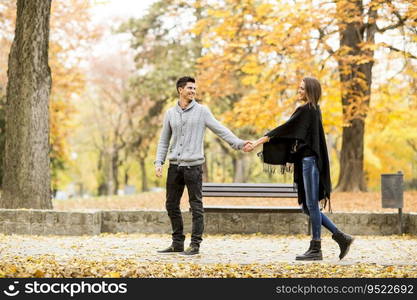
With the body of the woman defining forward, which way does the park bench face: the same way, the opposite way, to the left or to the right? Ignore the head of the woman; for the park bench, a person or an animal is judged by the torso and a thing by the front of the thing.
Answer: to the left

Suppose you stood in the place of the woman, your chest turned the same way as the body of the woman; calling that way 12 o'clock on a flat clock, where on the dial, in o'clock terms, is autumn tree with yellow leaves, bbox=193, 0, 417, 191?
The autumn tree with yellow leaves is roughly at 3 o'clock from the woman.

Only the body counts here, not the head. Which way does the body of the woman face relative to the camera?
to the viewer's left

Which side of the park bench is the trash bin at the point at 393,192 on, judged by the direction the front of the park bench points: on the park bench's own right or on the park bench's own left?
on the park bench's own left

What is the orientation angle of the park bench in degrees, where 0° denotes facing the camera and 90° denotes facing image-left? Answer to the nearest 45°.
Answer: approximately 0°

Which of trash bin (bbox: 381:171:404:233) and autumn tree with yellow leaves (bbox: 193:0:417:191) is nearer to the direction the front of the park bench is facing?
the trash bin

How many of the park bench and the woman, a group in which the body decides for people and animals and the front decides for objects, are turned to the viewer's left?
1

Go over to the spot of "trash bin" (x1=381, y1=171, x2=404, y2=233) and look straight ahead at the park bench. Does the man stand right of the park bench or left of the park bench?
left

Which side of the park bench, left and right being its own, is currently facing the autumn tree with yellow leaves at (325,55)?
back
